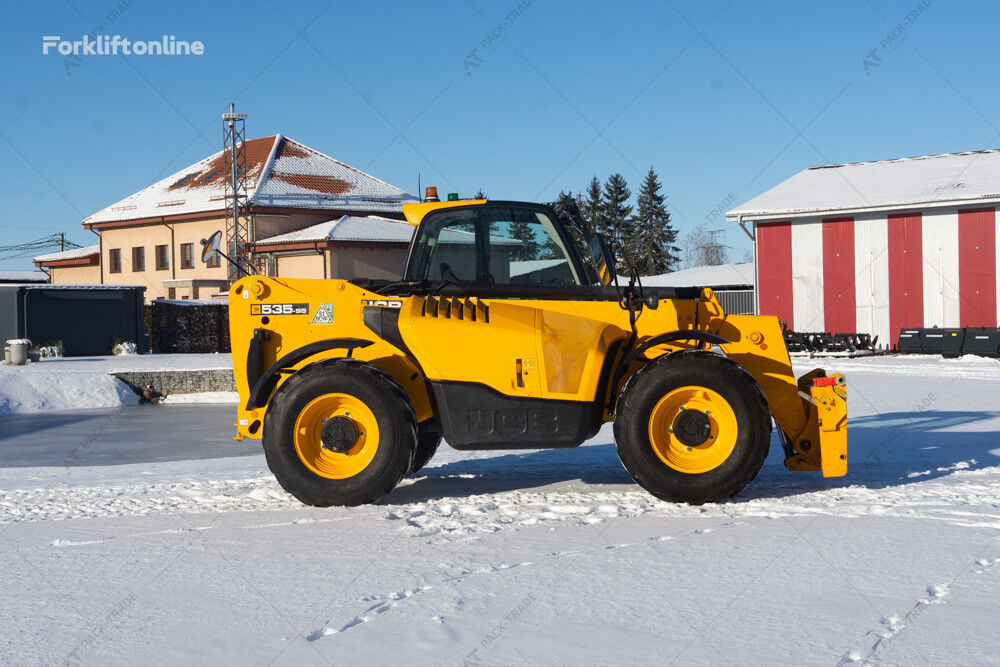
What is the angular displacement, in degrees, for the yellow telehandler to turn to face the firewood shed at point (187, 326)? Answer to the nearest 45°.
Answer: approximately 135° to its left

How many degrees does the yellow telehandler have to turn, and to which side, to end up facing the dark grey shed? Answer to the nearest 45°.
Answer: approximately 135° to its left

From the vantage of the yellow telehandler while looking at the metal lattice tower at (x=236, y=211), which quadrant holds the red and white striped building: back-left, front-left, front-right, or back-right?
front-right

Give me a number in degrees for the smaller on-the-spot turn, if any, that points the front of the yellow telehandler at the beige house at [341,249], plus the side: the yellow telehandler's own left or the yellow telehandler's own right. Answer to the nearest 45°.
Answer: approximately 90° to the yellow telehandler's own left

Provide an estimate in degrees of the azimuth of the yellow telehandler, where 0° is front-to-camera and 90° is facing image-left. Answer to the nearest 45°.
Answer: approximately 270°

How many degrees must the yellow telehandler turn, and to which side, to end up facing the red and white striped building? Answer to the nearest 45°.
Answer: approximately 45° to its left

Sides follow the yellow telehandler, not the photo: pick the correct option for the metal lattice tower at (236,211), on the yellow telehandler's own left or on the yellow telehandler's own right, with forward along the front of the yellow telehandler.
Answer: on the yellow telehandler's own left

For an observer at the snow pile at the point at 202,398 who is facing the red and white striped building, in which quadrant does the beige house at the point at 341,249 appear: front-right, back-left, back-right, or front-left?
front-left
